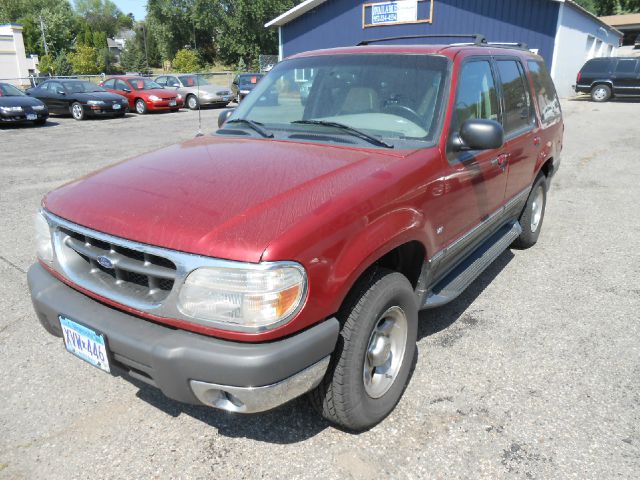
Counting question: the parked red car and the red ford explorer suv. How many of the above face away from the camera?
0

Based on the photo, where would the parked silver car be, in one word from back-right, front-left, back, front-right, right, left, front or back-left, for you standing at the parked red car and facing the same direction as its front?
left

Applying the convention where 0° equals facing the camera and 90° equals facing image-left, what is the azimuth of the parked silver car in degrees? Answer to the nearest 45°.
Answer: approximately 315°

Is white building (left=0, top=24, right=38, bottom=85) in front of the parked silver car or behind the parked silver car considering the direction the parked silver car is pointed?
behind

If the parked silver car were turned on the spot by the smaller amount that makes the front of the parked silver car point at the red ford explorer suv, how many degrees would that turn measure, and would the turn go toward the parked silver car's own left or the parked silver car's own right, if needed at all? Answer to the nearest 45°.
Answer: approximately 45° to the parked silver car's own right

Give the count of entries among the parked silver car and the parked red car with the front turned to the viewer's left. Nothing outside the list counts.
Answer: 0

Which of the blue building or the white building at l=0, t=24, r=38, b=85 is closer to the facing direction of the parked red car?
the blue building

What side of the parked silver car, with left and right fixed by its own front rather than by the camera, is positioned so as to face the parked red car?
right

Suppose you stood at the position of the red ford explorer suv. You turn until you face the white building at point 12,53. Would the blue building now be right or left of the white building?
right

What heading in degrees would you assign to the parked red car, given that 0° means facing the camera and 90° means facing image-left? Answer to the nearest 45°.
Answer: approximately 315°

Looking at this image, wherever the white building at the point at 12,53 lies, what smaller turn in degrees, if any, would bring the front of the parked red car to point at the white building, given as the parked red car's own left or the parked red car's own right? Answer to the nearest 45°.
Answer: approximately 135° to the parked red car's own left

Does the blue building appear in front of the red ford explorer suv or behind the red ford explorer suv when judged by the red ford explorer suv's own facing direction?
behind
